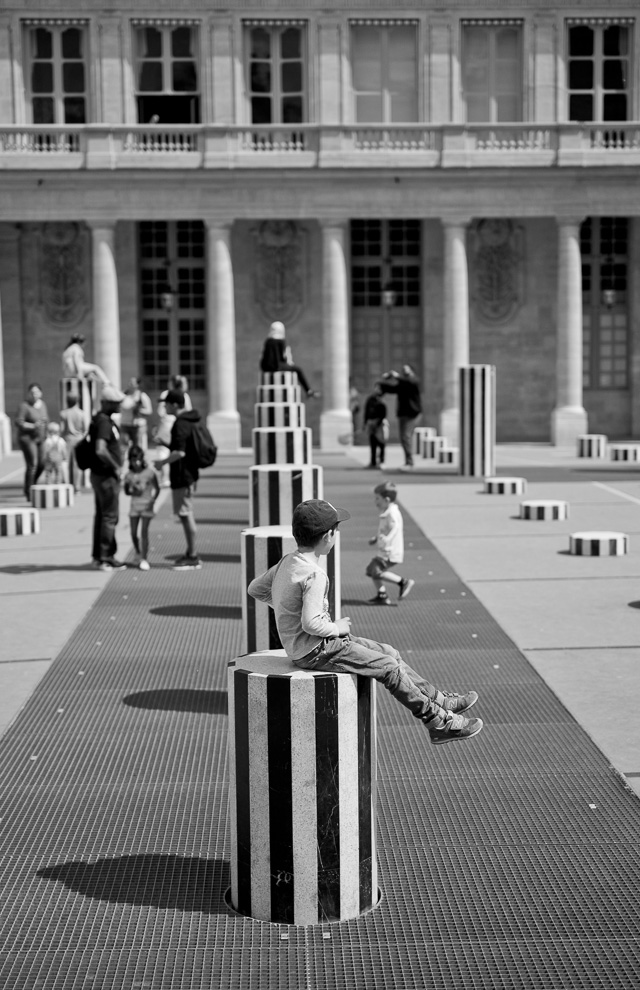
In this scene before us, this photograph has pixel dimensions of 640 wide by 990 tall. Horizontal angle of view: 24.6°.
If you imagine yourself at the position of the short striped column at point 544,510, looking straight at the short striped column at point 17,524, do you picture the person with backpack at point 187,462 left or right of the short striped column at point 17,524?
left

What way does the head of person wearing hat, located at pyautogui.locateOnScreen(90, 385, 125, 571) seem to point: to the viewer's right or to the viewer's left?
to the viewer's right

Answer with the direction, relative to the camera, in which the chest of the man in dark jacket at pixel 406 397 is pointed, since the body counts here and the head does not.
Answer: to the viewer's left

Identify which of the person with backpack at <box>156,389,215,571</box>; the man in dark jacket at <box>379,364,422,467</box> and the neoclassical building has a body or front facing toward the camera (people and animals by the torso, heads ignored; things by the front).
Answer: the neoclassical building

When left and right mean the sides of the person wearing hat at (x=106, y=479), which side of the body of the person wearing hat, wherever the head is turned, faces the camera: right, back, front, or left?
right

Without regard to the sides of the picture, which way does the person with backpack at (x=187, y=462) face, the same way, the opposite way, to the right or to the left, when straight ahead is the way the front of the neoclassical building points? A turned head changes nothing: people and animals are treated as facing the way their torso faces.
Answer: to the right

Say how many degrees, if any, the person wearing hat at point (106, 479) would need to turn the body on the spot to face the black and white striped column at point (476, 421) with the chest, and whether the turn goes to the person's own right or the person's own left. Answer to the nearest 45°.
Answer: approximately 45° to the person's own left

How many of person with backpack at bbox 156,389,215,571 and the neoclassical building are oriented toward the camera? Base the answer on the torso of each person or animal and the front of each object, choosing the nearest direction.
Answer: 1

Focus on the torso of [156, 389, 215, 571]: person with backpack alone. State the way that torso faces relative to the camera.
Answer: to the viewer's left

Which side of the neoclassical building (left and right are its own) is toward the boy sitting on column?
front

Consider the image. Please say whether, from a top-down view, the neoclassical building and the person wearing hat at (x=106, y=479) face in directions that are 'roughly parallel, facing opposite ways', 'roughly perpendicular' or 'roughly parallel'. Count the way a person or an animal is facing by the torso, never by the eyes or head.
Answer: roughly perpendicular

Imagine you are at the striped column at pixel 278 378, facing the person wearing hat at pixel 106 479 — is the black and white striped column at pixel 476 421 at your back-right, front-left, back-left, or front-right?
back-left

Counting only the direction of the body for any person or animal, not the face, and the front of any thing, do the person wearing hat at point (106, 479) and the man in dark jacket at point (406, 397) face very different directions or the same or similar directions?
very different directions

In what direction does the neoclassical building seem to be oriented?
toward the camera

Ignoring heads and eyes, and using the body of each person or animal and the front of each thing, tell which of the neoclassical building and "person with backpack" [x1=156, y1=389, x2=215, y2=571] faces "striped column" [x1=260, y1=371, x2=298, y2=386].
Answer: the neoclassical building

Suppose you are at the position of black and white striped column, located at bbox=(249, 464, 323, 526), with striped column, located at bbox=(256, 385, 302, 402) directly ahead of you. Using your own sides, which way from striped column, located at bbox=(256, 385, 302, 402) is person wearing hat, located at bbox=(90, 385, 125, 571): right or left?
left

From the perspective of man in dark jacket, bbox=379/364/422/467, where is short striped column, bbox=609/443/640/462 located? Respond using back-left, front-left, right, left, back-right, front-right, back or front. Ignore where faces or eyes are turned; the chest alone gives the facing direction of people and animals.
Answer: back-right
